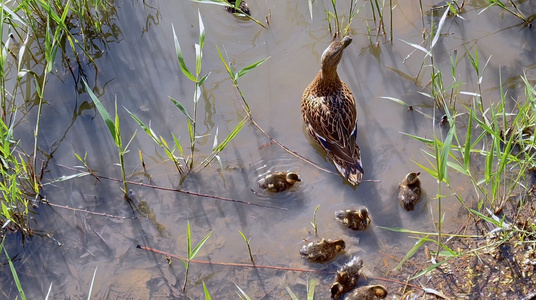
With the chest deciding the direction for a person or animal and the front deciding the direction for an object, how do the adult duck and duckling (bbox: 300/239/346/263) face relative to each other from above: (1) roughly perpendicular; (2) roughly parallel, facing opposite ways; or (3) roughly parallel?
roughly perpendicular

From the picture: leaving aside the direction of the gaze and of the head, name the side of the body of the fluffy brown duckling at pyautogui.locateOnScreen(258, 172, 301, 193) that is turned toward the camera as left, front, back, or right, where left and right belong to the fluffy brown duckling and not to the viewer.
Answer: right

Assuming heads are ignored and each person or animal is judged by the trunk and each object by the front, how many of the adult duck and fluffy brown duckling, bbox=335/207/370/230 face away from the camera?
1

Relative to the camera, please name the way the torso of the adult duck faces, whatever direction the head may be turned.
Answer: away from the camera

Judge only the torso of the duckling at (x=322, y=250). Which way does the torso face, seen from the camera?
to the viewer's right

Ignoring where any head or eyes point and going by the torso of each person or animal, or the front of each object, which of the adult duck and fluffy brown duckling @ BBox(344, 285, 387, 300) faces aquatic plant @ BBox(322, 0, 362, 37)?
the adult duck

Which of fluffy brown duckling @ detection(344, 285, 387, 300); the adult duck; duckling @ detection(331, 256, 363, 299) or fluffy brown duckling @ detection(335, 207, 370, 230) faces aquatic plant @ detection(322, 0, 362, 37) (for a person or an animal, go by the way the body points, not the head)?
the adult duck

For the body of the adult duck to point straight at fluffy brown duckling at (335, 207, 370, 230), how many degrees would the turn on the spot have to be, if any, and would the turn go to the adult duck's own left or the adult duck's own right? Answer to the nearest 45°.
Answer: approximately 180°

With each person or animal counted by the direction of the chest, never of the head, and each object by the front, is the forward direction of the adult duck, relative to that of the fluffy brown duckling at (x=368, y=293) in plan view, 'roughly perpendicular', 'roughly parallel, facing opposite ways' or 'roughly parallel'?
roughly perpendicular
